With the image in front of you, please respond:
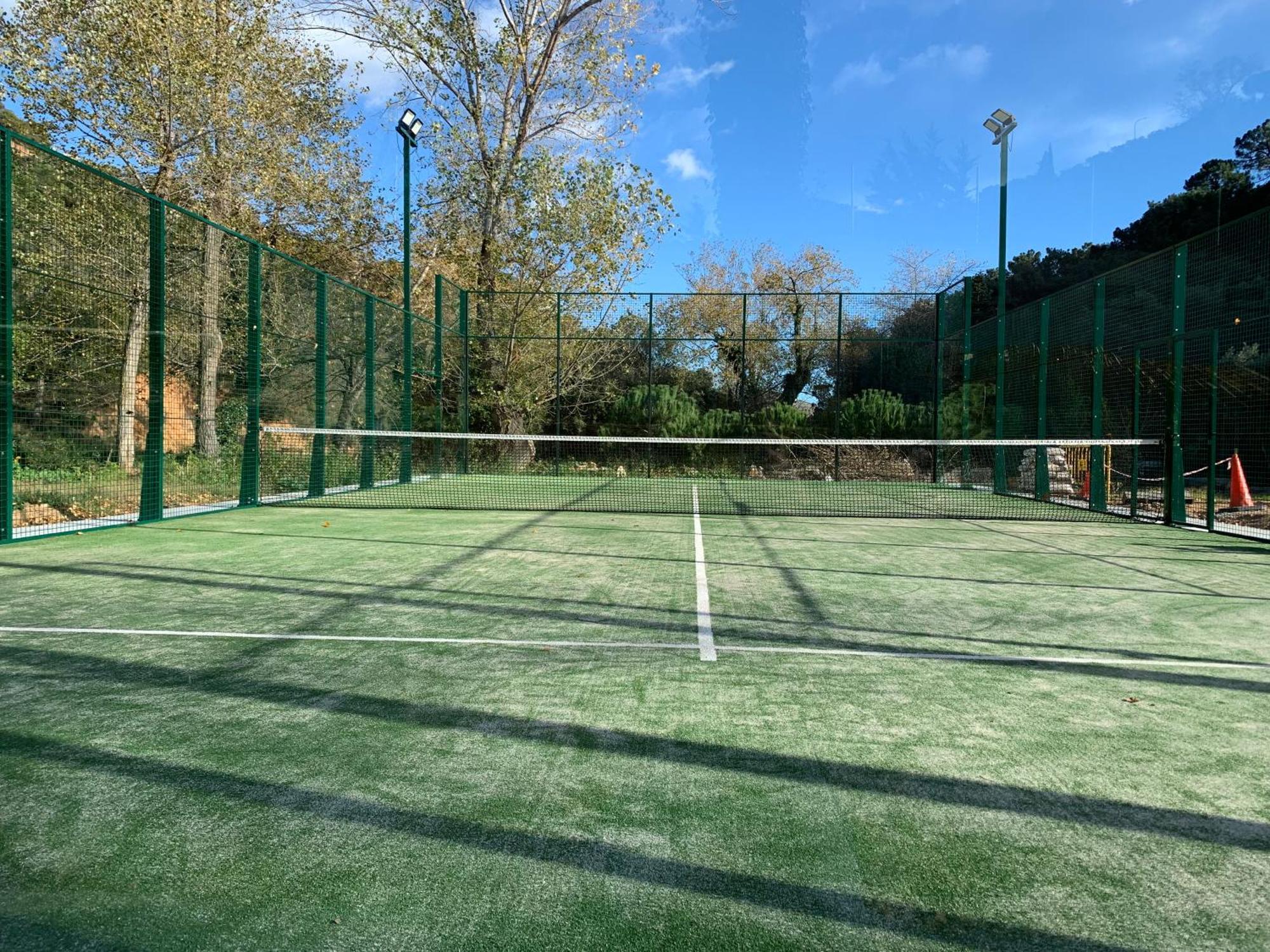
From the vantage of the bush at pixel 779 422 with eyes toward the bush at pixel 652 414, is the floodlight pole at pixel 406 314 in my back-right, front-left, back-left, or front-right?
front-left

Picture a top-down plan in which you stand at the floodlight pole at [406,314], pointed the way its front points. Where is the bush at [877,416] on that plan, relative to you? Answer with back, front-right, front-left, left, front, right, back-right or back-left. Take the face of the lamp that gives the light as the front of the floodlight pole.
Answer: front-left

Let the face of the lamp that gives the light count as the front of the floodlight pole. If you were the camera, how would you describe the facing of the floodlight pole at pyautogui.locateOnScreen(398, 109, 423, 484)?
facing the viewer and to the right of the viewer

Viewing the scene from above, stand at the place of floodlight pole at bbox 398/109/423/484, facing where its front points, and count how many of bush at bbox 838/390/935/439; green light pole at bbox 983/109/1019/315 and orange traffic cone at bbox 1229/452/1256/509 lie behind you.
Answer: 0

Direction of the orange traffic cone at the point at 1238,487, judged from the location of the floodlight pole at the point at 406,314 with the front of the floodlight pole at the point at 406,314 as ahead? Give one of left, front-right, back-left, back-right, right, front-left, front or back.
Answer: front

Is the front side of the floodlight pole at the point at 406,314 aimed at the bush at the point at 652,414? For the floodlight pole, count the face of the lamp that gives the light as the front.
no

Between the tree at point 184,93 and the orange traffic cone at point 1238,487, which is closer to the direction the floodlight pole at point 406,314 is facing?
the orange traffic cone

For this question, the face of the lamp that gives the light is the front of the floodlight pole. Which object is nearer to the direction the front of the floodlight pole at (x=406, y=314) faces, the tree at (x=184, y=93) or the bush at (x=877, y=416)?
the bush

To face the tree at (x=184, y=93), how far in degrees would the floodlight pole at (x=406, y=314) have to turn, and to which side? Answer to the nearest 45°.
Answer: approximately 135° to its right

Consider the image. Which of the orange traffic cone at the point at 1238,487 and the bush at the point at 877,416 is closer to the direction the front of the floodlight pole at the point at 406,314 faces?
the orange traffic cone

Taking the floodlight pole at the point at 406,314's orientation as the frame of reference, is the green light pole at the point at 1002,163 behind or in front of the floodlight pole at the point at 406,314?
in front

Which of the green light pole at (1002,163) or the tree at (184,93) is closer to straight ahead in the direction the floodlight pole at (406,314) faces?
the green light pole
